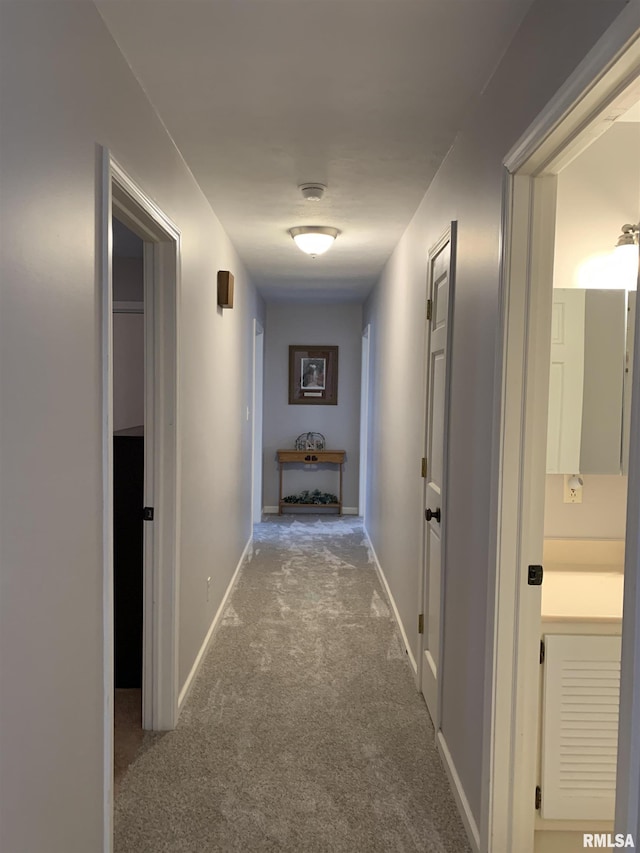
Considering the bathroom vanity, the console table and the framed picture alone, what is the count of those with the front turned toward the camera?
3

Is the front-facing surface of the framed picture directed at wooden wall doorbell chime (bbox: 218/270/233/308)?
yes

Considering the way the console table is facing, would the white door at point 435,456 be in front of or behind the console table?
in front

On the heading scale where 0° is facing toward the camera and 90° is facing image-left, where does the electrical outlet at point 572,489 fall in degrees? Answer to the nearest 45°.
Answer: approximately 0°

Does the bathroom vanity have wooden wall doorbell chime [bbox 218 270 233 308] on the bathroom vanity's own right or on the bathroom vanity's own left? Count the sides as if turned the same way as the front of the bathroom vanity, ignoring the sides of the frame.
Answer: on the bathroom vanity's own right

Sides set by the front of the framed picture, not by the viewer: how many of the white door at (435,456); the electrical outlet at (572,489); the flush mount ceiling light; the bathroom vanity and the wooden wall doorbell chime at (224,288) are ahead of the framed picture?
5

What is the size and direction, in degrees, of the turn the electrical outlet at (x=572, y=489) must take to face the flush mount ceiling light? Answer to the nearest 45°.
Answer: approximately 135° to its right

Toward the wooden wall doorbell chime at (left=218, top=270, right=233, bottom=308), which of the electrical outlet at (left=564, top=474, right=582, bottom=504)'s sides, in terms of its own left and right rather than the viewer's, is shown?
right
